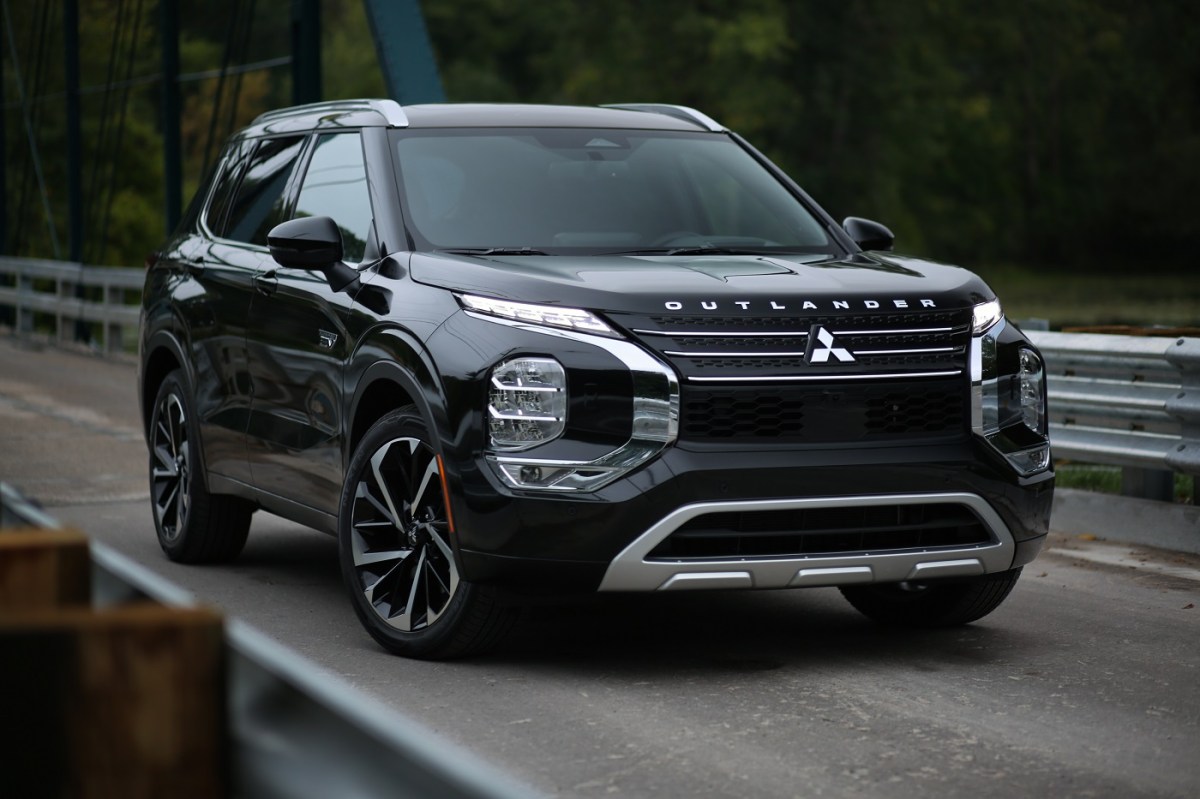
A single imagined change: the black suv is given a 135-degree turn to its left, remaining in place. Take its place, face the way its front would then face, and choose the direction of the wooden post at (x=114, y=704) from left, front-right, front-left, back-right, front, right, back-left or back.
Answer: back

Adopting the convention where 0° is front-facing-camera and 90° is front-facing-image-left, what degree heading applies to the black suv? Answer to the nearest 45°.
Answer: approximately 315°

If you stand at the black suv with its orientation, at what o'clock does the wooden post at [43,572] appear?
The wooden post is roughly at 2 o'clock from the black suv.

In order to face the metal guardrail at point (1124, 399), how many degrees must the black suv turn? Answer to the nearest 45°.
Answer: approximately 90° to its left

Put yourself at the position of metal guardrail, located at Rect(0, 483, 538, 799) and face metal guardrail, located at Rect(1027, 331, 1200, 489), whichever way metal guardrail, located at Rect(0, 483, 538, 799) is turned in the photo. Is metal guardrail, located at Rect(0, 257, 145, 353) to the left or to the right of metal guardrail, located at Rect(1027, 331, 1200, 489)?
left

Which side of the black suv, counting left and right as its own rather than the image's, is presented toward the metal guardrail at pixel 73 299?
back

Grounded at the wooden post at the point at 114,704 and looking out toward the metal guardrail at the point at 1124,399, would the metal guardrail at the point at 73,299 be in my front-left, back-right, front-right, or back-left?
front-left

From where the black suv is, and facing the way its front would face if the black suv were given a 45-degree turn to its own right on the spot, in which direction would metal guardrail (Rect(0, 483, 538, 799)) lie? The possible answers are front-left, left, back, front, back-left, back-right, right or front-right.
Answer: front
